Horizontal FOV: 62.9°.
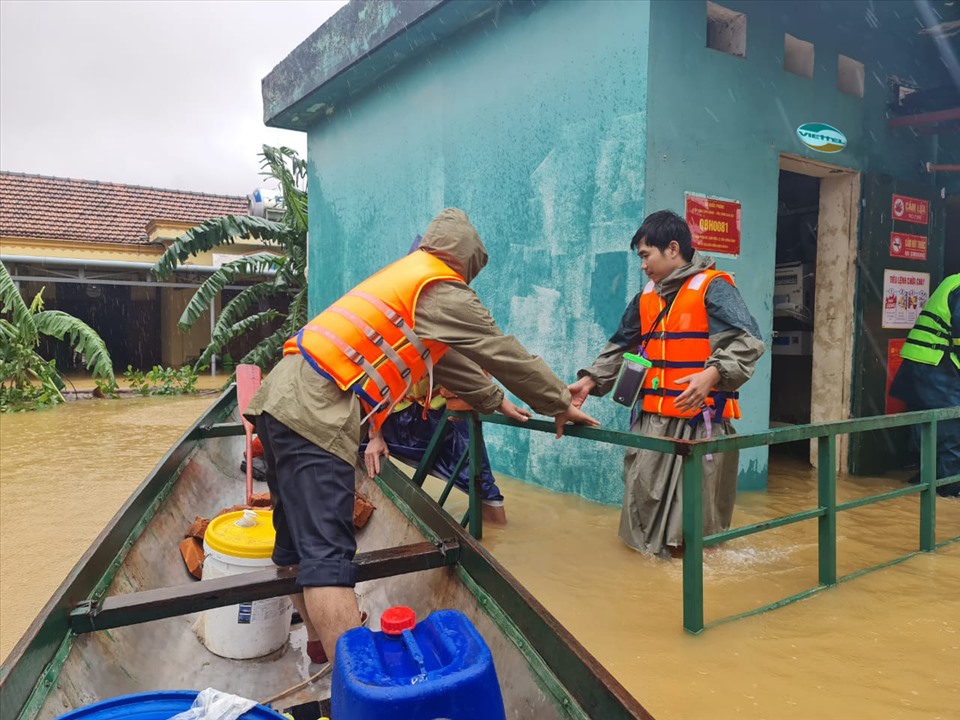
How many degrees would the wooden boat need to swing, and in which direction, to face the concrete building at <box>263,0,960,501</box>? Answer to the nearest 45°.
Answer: approximately 45° to its right

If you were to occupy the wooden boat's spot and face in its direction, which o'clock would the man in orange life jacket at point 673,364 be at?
The man in orange life jacket is roughly at 2 o'clock from the wooden boat.

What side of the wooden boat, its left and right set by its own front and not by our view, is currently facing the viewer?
back

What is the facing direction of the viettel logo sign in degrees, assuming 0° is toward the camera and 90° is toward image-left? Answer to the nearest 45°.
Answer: approximately 315°

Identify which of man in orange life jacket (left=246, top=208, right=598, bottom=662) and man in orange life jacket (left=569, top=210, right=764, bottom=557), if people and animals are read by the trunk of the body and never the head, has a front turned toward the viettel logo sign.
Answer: man in orange life jacket (left=246, top=208, right=598, bottom=662)

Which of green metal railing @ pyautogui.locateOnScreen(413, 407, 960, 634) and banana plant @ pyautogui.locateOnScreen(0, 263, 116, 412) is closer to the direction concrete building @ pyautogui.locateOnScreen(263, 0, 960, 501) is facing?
the green metal railing

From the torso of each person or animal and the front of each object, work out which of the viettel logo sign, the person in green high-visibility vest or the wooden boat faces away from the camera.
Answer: the wooden boat

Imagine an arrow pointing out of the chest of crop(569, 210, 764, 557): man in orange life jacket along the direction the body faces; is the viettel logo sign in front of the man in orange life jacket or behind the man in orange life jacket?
behind
